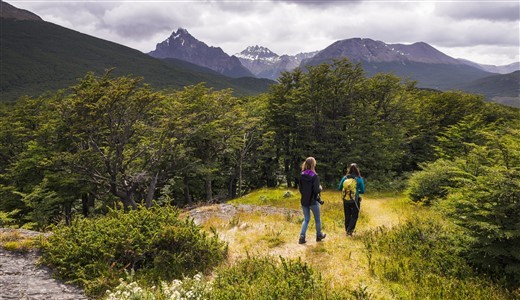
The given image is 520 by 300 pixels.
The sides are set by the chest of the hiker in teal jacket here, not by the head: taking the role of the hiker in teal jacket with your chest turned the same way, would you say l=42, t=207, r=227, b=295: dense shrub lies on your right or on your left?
on your left

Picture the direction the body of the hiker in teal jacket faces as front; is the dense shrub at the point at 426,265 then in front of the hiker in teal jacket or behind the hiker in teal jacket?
behind

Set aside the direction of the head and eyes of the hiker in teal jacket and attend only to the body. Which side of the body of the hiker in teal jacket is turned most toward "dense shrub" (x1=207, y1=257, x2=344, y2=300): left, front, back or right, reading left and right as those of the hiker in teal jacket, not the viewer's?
back

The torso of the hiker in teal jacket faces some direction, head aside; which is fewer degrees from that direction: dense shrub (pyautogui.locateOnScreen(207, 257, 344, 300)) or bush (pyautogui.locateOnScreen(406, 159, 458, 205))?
the bush

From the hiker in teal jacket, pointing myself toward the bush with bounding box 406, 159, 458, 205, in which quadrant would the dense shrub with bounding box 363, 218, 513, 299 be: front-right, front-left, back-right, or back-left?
back-right

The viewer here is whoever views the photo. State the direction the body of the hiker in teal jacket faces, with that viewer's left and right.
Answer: facing away from the viewer

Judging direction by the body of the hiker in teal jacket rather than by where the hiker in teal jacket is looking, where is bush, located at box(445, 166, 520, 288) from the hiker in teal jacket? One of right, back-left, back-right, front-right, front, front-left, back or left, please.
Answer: back-right
